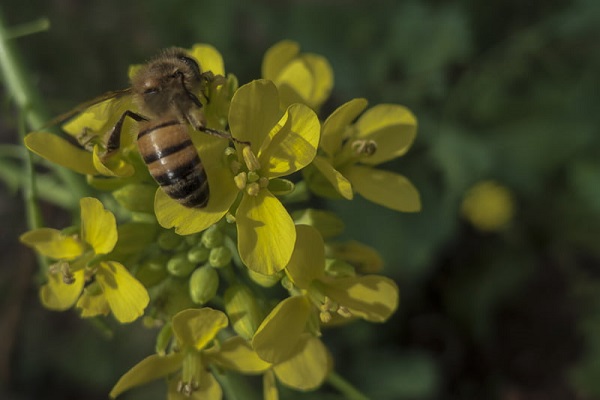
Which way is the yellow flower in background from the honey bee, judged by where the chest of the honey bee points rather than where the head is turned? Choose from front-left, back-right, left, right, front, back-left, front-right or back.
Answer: front-right

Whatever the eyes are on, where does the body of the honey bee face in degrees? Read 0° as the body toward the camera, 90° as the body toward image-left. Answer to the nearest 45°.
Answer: approximately 180°
